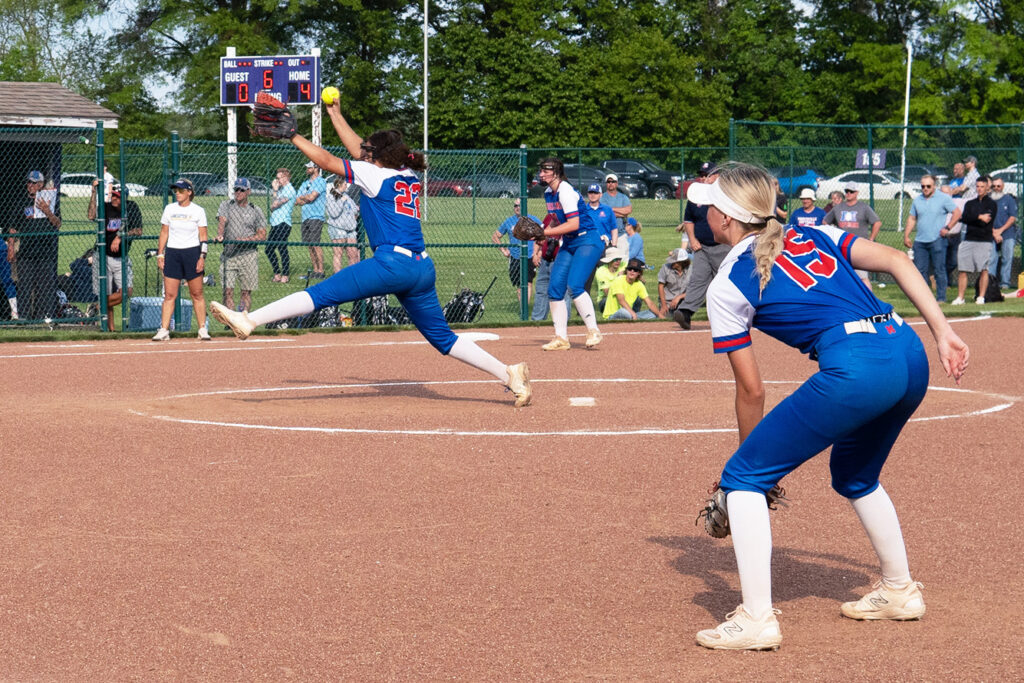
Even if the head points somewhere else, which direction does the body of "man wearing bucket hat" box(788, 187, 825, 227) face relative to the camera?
toward the camera

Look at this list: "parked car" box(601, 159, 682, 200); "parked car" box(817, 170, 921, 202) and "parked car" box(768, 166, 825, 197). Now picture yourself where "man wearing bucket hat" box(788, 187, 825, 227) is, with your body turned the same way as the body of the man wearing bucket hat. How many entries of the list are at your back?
3

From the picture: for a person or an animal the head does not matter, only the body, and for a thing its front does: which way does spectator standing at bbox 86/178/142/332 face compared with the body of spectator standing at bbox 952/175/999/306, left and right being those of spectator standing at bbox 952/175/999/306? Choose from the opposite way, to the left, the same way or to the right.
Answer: the same way

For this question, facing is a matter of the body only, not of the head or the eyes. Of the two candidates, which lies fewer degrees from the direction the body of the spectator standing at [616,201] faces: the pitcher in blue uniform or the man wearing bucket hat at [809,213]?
the pitcher in blue uniform

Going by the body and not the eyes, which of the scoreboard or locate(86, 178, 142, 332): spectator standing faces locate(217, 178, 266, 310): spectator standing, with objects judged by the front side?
the scoreboard

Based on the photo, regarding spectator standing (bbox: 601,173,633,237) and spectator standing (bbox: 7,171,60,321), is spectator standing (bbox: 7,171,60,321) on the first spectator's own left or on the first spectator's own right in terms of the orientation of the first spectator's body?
on the first spectator's own right

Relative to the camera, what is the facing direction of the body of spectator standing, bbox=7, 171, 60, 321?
toward the camera

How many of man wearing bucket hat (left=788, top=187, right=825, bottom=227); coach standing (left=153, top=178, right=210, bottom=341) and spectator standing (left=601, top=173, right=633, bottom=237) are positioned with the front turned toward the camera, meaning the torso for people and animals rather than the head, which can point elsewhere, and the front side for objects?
3

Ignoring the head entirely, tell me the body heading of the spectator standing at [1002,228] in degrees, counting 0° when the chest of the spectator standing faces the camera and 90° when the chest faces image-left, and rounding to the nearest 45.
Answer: approximately 45°
